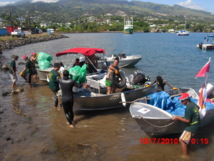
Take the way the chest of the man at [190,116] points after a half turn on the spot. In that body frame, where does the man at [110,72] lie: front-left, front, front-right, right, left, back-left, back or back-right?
back-left

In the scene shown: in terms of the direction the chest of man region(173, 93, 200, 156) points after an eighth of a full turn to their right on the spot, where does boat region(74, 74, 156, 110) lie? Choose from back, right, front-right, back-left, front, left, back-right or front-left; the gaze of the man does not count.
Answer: front

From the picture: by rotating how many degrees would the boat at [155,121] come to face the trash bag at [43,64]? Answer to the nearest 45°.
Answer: approximately 90° to its right

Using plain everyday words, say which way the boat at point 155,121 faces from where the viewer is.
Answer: facing the viewer and to the left of the viewer

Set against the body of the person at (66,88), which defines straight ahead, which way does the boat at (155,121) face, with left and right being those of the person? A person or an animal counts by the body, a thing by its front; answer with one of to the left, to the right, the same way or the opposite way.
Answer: to the left

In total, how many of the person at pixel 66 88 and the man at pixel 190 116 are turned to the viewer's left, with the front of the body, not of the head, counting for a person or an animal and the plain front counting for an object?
1

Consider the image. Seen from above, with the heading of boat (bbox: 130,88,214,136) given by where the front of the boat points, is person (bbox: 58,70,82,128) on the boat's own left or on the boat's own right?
on the boat's own right

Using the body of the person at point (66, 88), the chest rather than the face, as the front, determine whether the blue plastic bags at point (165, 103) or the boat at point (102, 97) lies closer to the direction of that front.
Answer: the boat

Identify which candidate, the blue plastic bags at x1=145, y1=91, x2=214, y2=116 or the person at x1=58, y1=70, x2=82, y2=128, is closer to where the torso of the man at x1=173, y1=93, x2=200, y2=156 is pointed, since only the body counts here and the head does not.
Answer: the person

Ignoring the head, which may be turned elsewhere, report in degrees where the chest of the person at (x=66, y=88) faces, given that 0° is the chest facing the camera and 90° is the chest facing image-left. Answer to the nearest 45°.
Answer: approximately 180°

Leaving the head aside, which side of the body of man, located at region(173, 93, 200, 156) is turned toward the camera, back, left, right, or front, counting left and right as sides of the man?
left

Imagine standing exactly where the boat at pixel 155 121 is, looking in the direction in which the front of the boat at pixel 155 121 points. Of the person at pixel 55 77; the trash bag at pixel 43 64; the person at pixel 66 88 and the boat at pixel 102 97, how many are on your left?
0

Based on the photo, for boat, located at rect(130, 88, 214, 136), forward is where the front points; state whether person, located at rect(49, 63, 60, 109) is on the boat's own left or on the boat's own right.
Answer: on the boat's own right

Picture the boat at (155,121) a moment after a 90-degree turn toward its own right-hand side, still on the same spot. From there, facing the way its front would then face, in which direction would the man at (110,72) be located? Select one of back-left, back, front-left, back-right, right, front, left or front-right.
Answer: front
